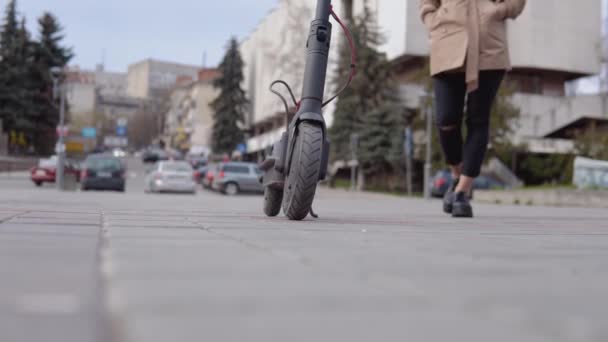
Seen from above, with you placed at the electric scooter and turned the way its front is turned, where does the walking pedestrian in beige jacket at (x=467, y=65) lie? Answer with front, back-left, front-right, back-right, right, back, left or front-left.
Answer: back-left

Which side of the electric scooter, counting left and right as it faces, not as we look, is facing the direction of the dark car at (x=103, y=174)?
back

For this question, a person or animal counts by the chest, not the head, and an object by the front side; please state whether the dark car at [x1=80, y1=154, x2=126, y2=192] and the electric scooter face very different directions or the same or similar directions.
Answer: very different directions

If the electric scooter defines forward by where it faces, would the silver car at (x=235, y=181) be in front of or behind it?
behind

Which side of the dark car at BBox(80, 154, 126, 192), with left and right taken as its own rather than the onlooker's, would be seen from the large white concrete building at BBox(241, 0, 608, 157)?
right

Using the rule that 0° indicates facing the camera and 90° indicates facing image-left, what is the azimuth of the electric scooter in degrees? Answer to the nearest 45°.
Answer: approximately 0°
